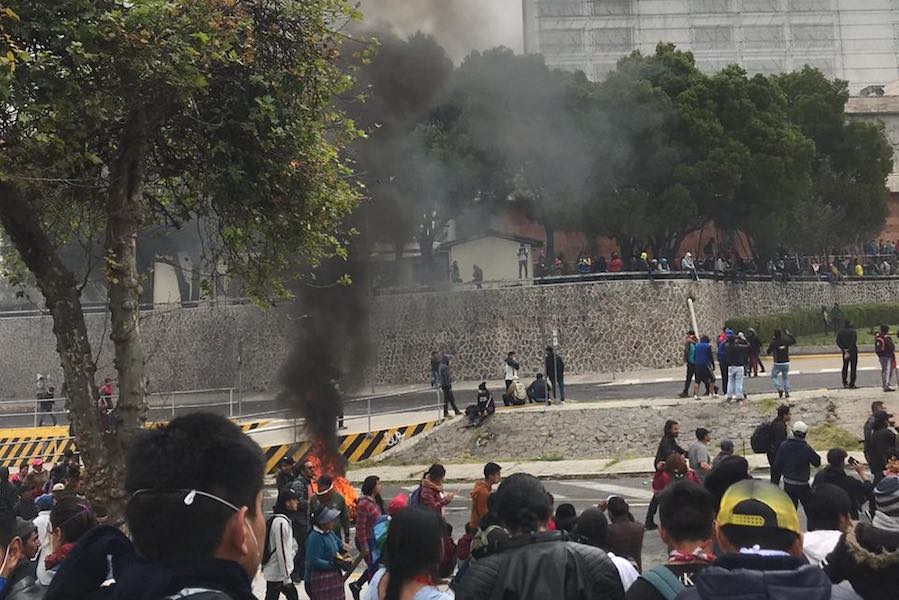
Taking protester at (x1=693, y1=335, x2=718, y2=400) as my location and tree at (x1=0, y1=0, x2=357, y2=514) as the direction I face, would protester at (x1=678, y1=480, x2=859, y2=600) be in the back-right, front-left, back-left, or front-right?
front-left

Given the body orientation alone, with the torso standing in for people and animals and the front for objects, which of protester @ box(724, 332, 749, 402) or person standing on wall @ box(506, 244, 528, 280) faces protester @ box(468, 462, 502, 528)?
the person standing on wall

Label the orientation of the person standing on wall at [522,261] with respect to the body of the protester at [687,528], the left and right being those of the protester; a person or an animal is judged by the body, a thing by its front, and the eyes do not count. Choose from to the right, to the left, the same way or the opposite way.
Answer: the opposite way

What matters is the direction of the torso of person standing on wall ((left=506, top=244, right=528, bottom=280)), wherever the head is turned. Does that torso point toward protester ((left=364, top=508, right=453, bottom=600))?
yes

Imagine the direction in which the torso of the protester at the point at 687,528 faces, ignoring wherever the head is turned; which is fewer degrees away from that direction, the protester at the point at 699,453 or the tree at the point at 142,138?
the protester

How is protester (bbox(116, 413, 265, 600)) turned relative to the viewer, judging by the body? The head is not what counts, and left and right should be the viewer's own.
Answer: facing away from the viewer and to the right of the viewer

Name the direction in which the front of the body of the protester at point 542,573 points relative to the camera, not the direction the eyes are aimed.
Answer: away from the camera

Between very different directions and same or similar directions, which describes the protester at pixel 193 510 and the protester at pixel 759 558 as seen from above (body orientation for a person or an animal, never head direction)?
same or similar directions

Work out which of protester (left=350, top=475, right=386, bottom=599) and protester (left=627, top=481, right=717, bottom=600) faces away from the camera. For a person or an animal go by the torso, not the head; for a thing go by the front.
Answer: protester (left=627, top=481, right=717, bottom=600)

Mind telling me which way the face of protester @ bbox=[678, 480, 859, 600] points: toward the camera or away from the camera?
away from the camera

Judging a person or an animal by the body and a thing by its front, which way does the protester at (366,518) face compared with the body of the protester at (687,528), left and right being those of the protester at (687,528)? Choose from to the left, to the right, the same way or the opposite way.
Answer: to the right

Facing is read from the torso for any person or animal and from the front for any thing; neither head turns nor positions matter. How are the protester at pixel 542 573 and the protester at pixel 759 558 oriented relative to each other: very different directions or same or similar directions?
same or similar directions

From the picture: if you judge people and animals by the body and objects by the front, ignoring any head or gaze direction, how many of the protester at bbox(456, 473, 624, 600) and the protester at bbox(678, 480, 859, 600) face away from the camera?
2

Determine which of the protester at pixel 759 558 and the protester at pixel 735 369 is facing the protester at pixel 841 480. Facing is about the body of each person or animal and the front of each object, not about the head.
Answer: the protester at pixel 759 558

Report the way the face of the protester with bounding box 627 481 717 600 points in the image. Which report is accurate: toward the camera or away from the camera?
away from the camera

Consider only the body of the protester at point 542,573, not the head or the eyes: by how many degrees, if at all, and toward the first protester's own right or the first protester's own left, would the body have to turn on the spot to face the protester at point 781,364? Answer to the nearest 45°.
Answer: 0° — they already face them

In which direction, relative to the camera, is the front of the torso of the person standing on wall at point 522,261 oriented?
toward the camera

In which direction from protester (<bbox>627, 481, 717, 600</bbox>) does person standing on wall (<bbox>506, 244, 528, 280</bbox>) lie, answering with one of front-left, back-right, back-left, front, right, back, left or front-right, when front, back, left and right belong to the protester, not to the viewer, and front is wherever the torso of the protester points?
front

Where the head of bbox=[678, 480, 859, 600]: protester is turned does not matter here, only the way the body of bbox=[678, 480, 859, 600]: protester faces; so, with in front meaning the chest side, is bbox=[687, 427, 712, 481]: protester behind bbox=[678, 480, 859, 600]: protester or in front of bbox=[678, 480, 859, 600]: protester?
in front

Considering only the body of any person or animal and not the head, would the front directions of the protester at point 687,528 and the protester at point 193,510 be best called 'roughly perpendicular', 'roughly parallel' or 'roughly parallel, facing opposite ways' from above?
roughly parallel
